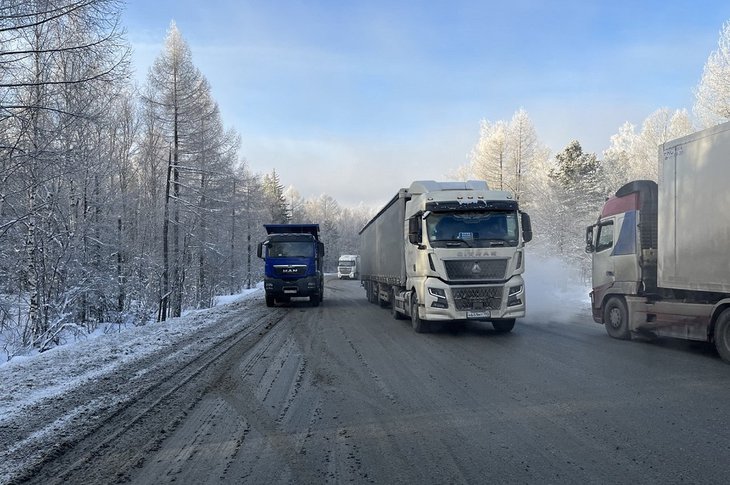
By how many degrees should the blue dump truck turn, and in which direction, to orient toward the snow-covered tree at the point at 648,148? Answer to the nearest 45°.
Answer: approximately 135° to its left

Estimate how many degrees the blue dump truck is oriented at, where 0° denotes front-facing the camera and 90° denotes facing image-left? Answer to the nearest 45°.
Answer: approximately 0°

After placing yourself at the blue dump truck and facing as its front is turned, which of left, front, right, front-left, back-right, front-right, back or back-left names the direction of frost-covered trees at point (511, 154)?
back-left

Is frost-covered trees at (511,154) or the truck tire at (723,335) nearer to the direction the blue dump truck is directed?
the truck tire

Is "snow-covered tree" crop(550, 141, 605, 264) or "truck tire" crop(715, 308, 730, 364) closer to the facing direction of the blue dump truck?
the truck tire

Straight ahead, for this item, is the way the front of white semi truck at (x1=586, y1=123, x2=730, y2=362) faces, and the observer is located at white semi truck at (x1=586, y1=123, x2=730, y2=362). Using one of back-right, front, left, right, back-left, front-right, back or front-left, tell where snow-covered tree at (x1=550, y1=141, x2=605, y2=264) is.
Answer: front-right

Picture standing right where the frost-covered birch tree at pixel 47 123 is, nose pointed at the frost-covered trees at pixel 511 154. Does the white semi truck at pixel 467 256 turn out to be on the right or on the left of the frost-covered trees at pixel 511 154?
right

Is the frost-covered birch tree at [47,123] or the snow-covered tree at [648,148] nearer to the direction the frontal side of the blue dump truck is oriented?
the frost-covered birch tree
